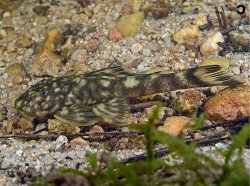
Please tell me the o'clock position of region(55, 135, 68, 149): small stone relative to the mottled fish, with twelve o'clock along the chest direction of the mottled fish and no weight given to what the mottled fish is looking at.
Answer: The small stone is roughly at 10 o'clock from the mottled fish.

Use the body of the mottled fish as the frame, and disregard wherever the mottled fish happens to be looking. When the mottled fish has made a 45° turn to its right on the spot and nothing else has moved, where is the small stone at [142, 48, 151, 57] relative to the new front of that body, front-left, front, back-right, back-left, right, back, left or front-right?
right

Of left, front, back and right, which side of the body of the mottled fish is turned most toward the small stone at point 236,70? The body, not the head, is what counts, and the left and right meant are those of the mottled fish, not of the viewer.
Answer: back

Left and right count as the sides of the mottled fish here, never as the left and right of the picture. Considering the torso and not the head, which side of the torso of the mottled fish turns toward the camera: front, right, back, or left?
left

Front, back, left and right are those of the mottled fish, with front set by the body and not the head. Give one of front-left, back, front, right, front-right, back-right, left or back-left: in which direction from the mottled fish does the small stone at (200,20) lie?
back-right

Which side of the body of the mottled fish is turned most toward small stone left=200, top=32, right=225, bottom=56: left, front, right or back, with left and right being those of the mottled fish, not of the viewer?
back

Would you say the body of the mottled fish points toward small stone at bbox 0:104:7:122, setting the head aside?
yes

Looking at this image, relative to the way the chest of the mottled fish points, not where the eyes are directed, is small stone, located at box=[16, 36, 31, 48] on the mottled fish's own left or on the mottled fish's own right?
on the mottled fish's own right

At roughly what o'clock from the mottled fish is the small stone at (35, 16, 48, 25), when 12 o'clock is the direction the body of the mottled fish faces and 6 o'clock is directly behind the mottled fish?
The small stone is roughly at 2 o'clock from the mottled fish.
